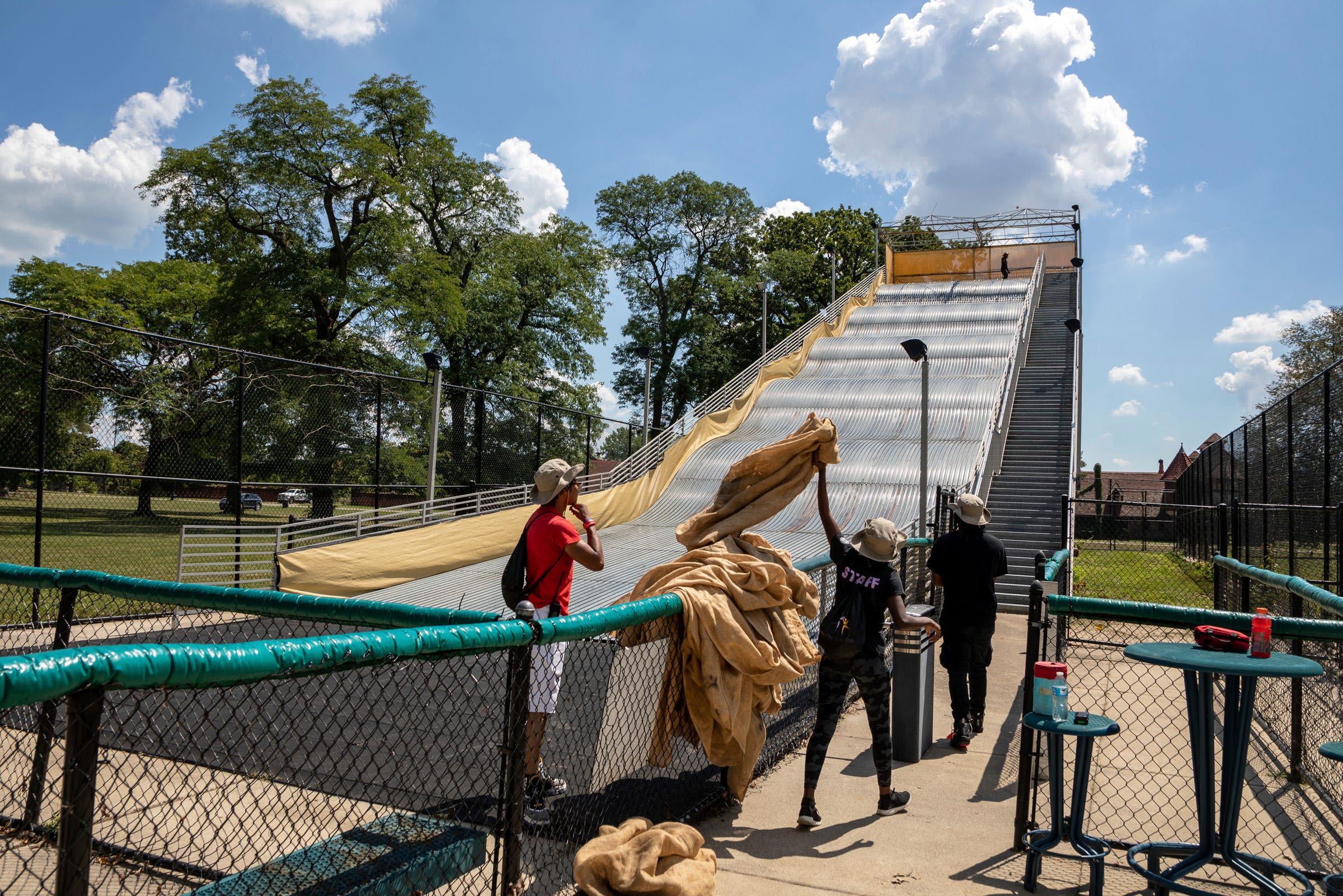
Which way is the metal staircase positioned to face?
toward the camera

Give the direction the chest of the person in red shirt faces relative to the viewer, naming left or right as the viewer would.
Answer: facing away from the viewer and to the right of the viewer

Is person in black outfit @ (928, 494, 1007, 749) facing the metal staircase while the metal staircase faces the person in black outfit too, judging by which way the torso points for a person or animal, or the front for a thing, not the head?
yes

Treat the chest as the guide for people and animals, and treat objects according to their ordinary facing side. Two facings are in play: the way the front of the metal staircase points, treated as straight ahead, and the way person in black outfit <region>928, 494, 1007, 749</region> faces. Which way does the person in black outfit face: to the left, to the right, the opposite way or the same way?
the opposite way

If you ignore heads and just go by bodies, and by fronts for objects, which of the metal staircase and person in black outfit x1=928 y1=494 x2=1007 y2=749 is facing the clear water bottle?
the metal staircase

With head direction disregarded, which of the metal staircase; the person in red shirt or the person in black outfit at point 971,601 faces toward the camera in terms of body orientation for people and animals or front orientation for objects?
the metal staircase

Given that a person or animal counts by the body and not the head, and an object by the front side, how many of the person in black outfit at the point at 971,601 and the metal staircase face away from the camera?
1

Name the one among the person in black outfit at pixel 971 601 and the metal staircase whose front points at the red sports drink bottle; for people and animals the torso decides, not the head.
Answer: the metal staircase

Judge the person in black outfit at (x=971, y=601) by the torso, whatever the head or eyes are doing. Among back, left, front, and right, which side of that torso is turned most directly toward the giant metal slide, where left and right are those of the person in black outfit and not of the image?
front

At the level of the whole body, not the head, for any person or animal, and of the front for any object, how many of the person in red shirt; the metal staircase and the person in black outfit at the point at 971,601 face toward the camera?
1

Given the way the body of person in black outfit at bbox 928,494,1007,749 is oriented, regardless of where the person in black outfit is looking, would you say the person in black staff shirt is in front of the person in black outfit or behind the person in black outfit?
behind

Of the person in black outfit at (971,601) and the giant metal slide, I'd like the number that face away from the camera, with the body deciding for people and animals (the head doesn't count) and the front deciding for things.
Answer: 1

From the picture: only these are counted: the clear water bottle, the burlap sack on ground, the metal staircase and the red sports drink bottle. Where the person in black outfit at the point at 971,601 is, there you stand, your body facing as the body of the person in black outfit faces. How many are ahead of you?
1

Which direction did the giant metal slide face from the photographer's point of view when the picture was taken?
facing the viewer and to the left of the viewer

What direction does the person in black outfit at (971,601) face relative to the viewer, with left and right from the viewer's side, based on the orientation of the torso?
facing away from the viewer

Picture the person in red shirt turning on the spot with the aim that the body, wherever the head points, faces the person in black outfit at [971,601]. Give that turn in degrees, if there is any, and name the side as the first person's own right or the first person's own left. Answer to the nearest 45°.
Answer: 0° — they already face them

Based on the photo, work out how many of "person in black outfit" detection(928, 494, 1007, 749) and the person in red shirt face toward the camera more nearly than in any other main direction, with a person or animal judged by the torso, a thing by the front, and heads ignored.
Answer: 0

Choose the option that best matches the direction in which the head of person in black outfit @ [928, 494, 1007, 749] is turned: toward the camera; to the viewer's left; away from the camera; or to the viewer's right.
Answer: away from the camera

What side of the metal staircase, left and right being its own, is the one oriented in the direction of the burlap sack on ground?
front
